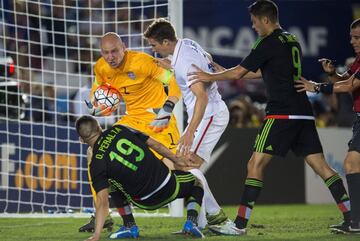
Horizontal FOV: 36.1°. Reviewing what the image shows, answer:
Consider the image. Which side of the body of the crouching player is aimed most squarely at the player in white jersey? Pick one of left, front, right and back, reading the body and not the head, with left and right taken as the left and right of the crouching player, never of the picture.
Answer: right

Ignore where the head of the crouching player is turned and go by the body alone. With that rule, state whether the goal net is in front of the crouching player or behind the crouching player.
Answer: in front

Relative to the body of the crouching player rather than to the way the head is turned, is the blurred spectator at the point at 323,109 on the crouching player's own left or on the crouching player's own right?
on the crouching player's own right

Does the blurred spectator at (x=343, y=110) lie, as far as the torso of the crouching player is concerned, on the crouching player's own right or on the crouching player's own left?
on the crouching player's own right

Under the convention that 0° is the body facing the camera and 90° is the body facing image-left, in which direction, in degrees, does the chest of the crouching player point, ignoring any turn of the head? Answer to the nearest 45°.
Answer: approximately 135°

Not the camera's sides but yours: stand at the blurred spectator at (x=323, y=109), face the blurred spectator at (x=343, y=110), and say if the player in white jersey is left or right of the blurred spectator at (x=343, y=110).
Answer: right
